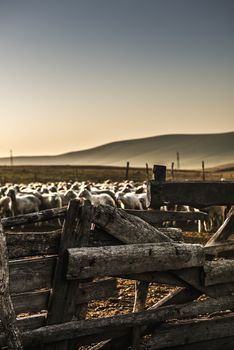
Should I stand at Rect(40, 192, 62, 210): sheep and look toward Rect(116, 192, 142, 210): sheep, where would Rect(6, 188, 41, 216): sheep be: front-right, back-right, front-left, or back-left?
back-right

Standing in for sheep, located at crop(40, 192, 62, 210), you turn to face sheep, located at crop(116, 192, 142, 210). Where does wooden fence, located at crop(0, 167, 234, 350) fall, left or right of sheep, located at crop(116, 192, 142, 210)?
right
